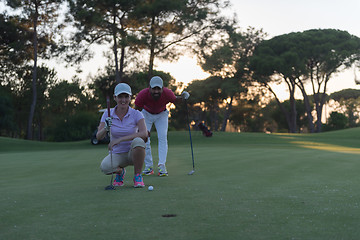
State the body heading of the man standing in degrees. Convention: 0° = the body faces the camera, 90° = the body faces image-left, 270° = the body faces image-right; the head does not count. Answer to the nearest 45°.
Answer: approximately 0°

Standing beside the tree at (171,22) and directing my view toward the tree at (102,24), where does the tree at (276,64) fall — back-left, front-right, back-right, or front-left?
back-right

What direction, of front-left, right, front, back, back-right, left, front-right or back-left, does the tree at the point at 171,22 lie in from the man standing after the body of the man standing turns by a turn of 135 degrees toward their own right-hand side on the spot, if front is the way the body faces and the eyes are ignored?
front-right

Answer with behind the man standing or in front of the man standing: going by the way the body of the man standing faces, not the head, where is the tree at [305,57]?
behind

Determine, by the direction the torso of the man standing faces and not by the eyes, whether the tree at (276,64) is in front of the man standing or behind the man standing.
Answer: behind

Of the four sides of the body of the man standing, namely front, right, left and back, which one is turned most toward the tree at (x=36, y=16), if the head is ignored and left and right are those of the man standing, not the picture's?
back

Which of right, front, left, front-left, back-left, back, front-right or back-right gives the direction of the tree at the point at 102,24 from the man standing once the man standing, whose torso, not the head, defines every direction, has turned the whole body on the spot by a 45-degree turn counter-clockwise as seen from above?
back-left
